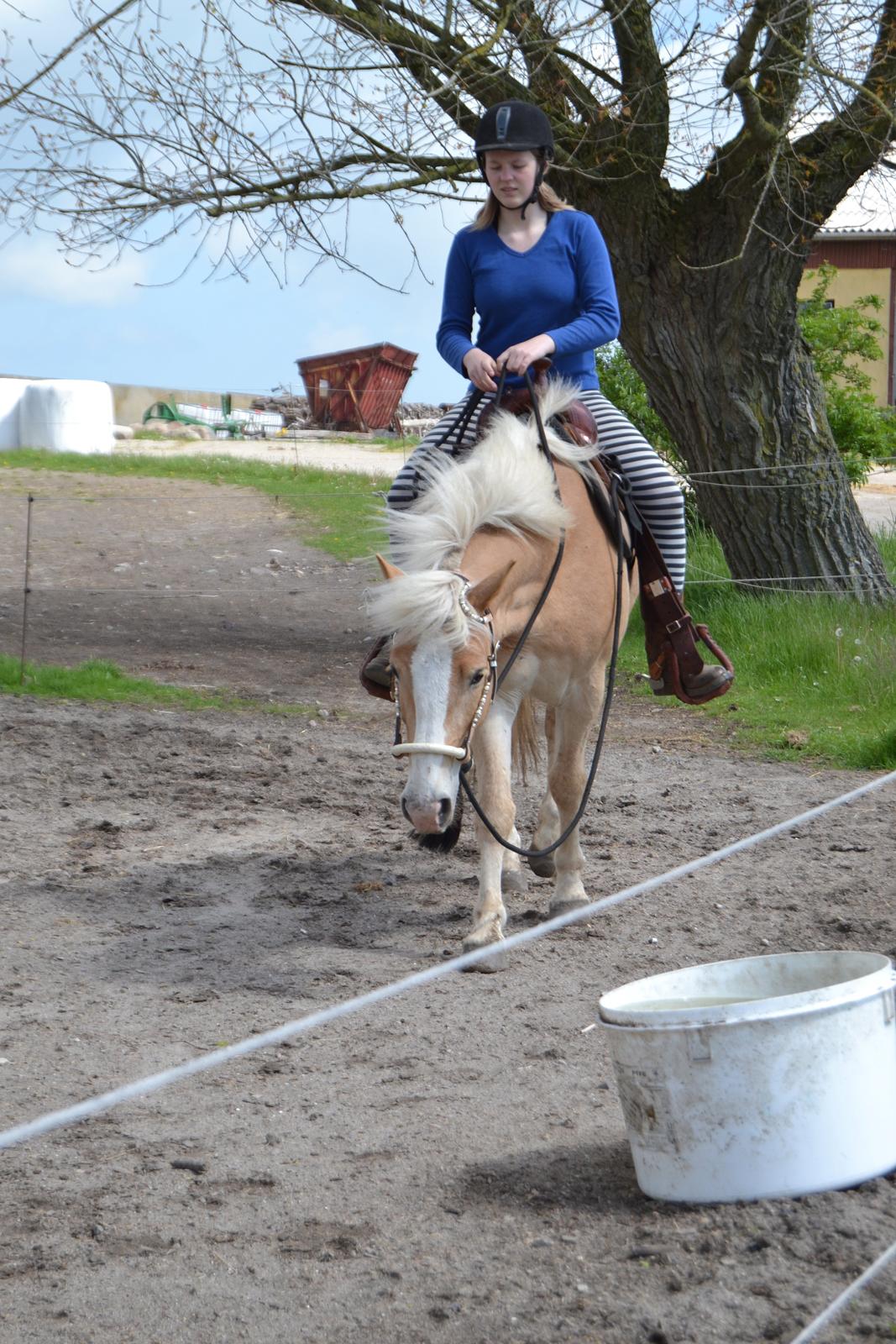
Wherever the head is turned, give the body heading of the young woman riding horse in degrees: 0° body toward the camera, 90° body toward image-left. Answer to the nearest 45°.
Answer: approximately 0°

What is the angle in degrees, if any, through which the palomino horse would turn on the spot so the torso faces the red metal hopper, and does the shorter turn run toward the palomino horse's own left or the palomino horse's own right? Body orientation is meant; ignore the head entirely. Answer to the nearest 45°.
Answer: approximately 180°

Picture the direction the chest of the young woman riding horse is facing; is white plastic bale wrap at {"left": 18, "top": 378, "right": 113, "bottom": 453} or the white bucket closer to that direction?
the white bucket

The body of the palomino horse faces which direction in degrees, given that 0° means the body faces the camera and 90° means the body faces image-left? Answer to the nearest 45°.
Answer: approximately 0°

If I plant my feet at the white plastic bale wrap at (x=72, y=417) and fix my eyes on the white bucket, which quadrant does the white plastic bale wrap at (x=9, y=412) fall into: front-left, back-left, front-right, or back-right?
back-right
